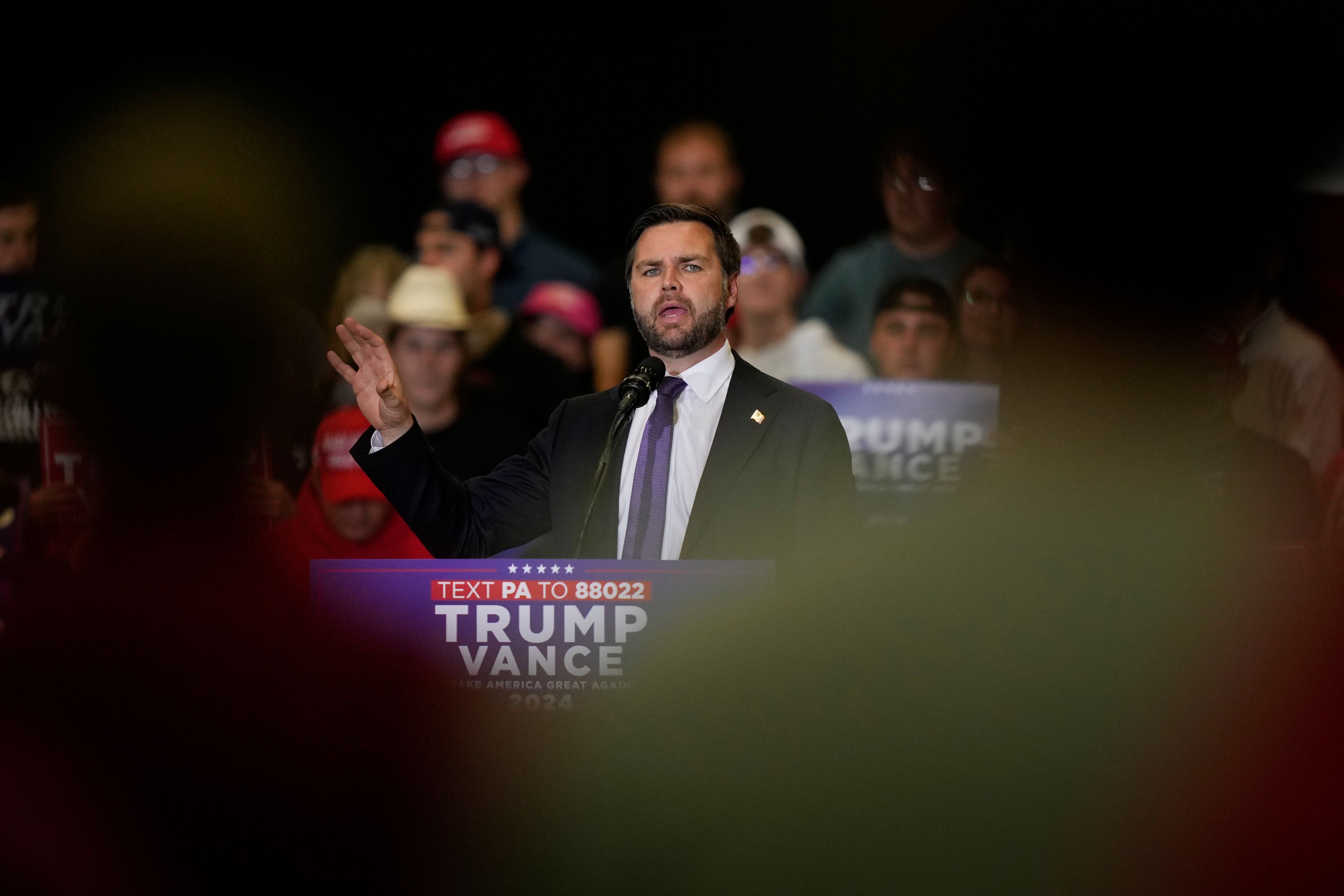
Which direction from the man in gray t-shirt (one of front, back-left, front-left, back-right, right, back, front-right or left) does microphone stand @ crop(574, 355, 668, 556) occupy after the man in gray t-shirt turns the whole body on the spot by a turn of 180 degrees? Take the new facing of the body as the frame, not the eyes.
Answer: back

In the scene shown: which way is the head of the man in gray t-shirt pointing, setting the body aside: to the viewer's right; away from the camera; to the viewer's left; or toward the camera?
toward the camera

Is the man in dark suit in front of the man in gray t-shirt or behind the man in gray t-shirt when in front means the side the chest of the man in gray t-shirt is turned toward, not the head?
in front

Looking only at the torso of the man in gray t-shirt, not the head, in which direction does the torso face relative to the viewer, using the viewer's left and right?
facing the viewer

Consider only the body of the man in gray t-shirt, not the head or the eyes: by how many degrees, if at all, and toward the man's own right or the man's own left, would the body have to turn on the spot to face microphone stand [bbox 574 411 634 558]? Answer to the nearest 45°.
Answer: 0° — they already face it
